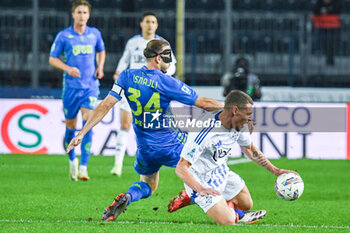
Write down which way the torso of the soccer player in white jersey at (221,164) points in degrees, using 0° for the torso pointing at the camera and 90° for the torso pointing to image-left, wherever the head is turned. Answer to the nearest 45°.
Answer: approximately 315°

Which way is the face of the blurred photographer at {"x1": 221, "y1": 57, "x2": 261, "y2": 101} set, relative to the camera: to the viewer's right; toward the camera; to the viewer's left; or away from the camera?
toward the camera

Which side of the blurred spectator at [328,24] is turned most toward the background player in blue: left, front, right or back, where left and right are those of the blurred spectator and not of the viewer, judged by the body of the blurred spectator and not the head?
front

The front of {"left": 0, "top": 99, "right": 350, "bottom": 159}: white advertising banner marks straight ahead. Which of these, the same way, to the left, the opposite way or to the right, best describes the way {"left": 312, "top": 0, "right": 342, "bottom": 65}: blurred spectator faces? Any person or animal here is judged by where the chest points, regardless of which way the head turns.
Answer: the same way

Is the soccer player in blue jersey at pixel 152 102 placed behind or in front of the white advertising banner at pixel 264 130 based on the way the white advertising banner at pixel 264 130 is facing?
in front

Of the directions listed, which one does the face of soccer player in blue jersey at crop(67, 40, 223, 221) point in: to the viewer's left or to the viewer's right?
to the viewer's right

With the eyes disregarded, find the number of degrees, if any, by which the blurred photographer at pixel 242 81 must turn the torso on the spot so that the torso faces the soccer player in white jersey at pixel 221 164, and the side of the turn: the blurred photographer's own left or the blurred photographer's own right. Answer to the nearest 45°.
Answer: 0° — they already face them

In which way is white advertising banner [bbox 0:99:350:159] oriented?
toward the camera

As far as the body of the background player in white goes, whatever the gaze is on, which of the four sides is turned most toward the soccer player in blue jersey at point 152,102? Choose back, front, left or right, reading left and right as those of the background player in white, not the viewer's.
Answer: front

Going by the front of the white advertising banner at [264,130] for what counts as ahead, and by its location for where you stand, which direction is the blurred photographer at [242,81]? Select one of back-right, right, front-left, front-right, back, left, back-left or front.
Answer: back

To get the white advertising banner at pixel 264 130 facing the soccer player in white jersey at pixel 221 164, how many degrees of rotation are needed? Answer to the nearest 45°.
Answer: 0° — it already faces them

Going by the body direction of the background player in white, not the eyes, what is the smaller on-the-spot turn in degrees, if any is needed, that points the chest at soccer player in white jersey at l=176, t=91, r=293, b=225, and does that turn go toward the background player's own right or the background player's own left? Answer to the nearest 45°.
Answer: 0° — they already face them

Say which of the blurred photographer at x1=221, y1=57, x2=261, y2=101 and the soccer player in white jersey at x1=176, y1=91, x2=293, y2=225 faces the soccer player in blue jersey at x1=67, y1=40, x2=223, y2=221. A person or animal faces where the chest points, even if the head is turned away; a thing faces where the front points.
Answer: the blurred photographer

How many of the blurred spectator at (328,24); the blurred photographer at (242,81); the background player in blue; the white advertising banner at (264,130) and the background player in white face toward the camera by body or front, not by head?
5

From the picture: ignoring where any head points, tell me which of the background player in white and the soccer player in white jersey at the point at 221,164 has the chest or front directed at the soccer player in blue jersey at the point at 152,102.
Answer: the background player in white

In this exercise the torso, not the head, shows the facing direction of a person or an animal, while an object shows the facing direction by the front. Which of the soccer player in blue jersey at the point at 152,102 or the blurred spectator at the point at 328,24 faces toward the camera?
the blurred spectator

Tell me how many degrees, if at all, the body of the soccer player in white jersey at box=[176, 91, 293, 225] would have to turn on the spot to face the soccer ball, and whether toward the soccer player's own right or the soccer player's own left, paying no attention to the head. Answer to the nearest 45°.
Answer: approximately 45° to the soccer player's own left

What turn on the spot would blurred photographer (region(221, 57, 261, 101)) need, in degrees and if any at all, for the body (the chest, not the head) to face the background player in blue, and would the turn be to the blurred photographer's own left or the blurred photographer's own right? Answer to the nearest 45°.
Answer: approximately 45° to the blurred photographer's own right

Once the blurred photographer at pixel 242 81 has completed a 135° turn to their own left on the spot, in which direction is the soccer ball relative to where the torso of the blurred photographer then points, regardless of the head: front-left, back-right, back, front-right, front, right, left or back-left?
back-right

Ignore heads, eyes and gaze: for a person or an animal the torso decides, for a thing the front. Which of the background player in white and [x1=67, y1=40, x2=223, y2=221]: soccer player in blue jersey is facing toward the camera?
the background player in white

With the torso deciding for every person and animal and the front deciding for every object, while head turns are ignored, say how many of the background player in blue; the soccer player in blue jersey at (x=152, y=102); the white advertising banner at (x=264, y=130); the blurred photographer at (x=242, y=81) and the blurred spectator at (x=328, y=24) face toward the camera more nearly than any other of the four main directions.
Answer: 4

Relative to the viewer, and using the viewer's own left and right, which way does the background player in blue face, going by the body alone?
facing the viewer

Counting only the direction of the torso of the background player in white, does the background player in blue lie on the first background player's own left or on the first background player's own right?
on the first background player's own right
